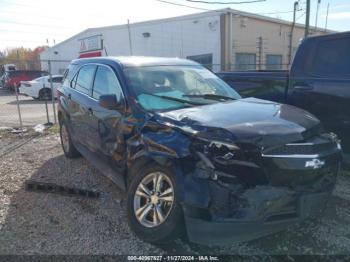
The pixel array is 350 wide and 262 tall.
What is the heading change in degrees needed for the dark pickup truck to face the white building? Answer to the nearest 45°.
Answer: approximately 90° to its left

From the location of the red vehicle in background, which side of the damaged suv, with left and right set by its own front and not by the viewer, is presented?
back

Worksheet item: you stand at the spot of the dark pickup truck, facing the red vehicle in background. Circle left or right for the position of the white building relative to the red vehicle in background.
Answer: right

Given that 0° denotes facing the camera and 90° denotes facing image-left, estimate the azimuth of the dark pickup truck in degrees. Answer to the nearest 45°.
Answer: approximately 270°

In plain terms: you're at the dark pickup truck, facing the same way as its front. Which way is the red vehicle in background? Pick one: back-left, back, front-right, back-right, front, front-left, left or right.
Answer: back-left

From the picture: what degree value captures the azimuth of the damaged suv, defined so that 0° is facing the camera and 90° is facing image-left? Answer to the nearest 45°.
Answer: approximately 315°

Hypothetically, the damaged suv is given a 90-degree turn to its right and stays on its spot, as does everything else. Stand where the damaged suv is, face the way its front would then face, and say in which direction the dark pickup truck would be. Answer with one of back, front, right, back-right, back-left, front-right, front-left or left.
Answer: back

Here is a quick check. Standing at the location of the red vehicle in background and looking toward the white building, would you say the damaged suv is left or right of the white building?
right
